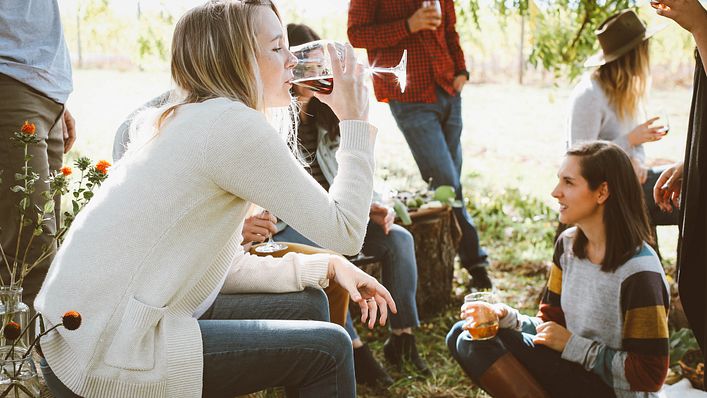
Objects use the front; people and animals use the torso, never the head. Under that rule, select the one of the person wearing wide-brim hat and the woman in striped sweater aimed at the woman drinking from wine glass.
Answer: the woman in striped sweater

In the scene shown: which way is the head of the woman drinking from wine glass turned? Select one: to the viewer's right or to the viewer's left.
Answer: to the viewer's right

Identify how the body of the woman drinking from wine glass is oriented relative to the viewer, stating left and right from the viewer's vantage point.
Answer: facing to the right of the viewer

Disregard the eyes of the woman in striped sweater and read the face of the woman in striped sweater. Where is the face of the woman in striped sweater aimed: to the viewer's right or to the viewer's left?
to the viewer's left

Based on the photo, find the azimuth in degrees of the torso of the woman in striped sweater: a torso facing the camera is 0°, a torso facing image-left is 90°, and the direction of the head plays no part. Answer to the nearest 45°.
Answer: approximately 45°

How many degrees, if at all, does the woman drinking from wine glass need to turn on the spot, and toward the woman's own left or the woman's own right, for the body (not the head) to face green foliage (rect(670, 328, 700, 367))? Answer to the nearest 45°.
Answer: approximately 45° to the woman's own left

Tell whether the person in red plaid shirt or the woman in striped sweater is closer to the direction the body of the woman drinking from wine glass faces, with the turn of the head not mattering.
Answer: the woman in striped sweater

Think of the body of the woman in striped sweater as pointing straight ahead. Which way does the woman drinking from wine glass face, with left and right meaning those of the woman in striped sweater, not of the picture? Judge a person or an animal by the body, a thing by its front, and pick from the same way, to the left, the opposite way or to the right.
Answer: the opposite way
